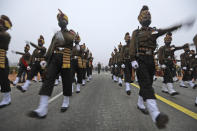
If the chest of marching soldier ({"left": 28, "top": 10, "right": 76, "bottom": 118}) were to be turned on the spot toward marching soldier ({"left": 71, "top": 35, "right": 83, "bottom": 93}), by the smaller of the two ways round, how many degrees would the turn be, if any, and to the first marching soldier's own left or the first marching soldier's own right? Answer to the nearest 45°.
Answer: approximately 135° to the first marching soldier's own right

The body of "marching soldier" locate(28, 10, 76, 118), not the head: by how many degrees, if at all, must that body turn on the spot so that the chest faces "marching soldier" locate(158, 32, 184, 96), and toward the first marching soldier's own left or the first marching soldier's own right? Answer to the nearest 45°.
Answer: approximately 135° to the first marching soldier's own left

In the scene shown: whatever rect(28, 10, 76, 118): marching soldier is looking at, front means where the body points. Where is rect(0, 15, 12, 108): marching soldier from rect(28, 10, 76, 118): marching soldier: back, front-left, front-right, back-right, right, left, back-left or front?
right

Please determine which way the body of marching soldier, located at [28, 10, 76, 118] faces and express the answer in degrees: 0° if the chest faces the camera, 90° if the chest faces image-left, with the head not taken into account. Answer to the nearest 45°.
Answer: approximately 45°

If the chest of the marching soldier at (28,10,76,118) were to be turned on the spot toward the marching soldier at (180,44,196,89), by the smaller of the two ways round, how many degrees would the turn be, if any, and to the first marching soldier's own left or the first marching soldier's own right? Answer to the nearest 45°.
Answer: approximately 135° to the first marching soldier's own left

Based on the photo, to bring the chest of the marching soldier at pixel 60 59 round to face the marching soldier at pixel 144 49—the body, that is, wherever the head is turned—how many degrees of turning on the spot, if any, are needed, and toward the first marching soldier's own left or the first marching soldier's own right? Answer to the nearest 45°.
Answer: approximately 90° to the first marching soldier's own left
